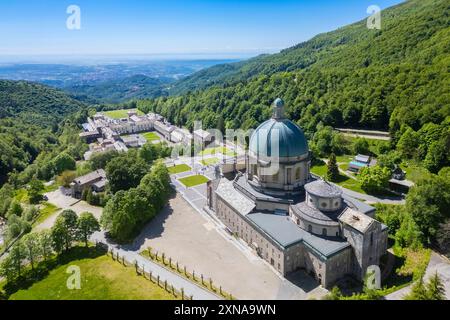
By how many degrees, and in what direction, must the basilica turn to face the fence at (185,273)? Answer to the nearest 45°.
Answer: approximately 45° to its left
